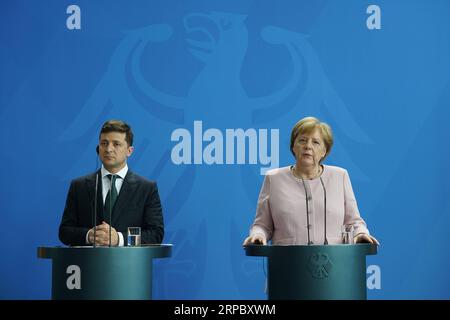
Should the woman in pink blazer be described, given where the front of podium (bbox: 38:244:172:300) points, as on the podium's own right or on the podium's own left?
on the podium's own left

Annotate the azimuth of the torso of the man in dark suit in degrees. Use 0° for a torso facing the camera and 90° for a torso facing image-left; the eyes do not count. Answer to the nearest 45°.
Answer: approximately 0°

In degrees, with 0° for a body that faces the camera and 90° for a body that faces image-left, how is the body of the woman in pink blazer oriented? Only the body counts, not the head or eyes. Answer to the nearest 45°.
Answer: approximately 0°

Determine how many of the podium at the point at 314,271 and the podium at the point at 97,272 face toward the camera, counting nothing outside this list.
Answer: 2

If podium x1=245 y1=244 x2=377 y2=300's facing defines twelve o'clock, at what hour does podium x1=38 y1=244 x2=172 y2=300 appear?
podium x1=38 y1=244 x2=172 y2=300 is roughly at 3 o'clock from podium x1=245 y1=244 x2=377 y2=300.

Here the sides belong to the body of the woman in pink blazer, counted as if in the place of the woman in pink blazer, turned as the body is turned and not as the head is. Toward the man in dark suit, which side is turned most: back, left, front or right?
right
